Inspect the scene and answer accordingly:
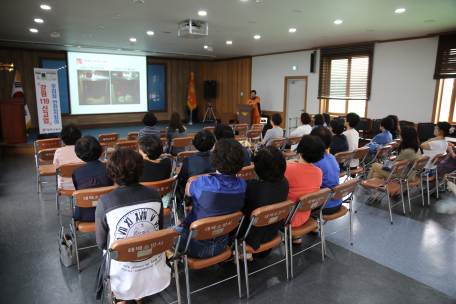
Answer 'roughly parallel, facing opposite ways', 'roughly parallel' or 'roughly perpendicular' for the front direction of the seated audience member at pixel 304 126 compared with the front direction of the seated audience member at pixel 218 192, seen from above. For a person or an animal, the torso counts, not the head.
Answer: roughly parallel

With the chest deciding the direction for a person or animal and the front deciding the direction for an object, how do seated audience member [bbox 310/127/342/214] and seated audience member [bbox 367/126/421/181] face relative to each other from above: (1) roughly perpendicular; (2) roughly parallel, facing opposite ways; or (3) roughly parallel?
roughly parallel

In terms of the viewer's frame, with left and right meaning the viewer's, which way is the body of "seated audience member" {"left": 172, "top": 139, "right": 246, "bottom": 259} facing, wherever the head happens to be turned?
facing away from the viewer and to the left of the viewer

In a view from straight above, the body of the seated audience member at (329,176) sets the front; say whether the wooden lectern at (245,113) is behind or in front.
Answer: in front

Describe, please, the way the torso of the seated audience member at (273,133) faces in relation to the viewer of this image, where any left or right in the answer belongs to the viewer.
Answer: facing away from the viewer and to the left of the viewer

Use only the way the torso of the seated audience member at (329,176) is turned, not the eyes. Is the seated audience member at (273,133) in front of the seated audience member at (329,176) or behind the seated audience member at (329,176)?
in front

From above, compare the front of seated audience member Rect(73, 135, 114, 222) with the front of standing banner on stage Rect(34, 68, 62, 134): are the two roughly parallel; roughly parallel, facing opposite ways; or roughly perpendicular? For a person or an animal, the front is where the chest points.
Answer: roughly parallel, facing opposite ways

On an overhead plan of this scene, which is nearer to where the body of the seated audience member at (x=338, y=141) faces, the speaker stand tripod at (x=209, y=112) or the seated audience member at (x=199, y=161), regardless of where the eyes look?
the speaker stand tripod

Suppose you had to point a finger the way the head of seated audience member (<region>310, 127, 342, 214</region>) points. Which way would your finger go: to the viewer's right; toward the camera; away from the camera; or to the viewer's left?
away from the camera

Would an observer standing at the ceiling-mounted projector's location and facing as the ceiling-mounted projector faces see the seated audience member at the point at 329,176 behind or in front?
behind

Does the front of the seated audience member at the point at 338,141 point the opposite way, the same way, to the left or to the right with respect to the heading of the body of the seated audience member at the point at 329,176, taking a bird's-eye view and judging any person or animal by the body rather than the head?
the same way

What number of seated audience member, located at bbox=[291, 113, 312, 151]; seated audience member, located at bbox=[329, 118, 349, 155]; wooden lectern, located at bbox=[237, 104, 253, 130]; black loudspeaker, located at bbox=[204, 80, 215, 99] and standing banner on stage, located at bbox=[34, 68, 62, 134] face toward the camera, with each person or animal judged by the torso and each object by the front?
3

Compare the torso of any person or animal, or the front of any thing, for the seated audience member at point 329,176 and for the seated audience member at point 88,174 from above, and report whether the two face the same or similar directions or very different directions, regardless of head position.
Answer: same or similar directions

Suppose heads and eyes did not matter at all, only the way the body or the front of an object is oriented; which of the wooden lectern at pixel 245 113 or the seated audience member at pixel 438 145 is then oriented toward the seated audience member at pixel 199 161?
the wooden lectern

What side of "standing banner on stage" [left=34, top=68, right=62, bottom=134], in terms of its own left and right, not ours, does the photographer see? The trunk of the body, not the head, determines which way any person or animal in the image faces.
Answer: front

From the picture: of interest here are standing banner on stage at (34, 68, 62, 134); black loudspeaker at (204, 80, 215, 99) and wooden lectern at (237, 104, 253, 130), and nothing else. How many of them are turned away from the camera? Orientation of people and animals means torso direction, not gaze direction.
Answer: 0

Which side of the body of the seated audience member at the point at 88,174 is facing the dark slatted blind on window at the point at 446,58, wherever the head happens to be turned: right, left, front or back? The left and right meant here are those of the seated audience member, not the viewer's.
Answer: right

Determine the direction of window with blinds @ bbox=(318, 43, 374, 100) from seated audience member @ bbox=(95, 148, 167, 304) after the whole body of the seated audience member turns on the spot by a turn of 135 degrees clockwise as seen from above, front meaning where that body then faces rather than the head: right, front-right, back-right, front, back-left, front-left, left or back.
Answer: front-left

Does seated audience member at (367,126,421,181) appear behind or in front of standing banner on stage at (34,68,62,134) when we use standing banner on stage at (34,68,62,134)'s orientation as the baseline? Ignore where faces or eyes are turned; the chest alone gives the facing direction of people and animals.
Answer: in front

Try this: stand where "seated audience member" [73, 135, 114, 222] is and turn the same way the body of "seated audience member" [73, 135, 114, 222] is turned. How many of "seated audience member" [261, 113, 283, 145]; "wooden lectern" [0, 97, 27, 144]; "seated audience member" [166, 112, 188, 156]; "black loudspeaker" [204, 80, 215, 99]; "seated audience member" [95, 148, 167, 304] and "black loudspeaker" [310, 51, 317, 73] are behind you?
1

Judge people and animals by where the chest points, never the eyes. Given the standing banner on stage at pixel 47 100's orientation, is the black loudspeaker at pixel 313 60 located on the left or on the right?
on its left

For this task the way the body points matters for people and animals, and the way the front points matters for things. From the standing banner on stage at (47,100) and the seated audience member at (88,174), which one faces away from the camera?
the seated audience member

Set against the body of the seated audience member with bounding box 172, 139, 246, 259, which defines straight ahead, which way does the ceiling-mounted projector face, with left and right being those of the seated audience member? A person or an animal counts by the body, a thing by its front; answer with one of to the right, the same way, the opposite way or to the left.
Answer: the same way
